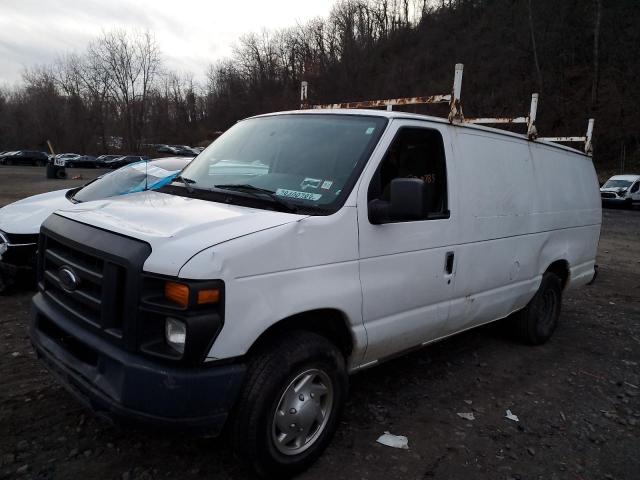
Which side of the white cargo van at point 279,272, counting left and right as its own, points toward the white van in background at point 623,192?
back

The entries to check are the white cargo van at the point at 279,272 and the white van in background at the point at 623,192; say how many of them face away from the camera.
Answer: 0

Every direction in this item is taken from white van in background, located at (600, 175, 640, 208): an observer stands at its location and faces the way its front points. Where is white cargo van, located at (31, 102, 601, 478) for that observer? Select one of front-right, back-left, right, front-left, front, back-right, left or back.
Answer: front-left

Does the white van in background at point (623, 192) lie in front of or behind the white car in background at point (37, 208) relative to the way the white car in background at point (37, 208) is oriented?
behind

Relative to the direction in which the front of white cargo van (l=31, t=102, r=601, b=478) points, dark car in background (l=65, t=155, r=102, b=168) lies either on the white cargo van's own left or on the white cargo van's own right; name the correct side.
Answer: on the white cargo van's own right

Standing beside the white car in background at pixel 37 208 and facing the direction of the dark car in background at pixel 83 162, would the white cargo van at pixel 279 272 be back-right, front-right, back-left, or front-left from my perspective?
back-right

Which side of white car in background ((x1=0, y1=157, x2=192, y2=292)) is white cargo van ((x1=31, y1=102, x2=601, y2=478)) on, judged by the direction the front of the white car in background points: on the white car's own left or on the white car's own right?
on the white car's own left

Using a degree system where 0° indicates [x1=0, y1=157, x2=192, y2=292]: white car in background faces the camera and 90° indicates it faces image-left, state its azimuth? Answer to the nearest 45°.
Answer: approximately 45°

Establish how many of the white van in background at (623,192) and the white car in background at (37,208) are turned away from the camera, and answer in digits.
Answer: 0

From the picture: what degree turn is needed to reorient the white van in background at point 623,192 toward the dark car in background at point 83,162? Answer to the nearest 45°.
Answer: approximately 45° to its right

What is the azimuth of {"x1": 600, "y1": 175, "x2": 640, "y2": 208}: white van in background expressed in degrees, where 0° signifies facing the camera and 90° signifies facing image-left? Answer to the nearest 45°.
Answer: approximately 45°
